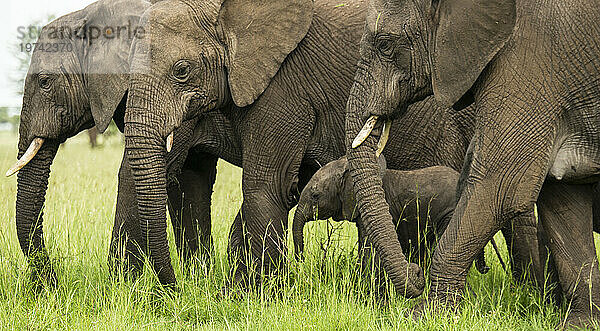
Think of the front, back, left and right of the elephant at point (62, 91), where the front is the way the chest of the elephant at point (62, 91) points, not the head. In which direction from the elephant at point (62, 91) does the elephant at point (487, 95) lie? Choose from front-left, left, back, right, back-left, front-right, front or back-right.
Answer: back-left

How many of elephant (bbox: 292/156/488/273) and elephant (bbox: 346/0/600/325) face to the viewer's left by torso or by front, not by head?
2

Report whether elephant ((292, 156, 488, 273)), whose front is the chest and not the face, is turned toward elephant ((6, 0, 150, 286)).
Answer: yes

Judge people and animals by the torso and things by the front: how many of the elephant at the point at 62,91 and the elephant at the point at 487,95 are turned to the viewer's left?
2

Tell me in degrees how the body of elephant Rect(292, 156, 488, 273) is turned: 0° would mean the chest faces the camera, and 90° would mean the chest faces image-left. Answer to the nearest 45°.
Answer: approximately 90°

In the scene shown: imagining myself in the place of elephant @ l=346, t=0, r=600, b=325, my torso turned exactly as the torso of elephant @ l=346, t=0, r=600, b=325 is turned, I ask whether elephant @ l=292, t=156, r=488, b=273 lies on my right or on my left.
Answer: on my right

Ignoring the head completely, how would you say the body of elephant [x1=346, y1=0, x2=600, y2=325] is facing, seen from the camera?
to the viewer's left

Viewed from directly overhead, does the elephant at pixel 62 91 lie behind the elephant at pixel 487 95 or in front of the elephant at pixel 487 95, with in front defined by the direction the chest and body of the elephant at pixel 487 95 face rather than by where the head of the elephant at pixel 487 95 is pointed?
in front

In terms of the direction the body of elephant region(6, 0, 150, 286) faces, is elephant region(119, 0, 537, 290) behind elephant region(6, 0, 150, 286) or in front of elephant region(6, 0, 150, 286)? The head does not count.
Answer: behind

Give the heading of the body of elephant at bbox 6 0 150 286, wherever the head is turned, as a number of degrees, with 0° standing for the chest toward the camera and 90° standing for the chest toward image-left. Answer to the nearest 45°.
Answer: approximately 90°
